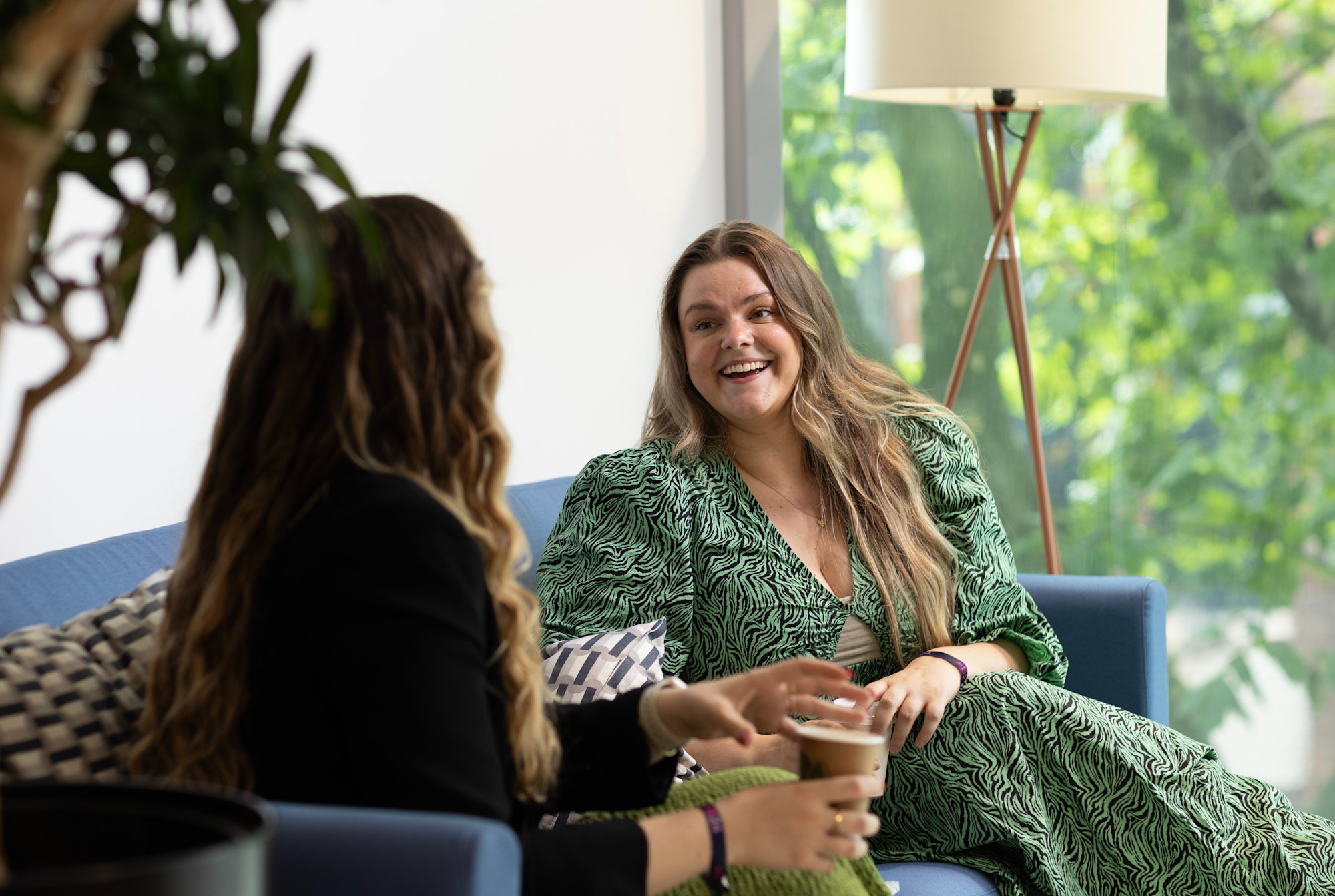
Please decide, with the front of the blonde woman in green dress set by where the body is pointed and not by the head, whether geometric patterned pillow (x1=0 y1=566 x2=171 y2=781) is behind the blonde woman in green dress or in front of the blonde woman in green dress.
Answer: in front

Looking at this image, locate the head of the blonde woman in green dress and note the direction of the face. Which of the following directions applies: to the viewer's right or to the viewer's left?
to the viewer's left

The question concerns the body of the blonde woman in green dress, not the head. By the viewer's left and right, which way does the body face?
facing the viewer

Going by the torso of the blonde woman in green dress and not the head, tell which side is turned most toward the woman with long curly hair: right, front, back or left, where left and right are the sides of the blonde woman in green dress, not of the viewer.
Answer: front

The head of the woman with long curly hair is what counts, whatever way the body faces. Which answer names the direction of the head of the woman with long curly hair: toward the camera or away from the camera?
away from the camera

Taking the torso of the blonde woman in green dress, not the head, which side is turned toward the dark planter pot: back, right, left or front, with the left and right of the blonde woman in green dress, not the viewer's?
front

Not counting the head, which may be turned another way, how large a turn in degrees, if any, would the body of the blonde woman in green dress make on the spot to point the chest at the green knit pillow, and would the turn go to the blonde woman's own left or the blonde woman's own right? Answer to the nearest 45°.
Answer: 0° — they already face it
